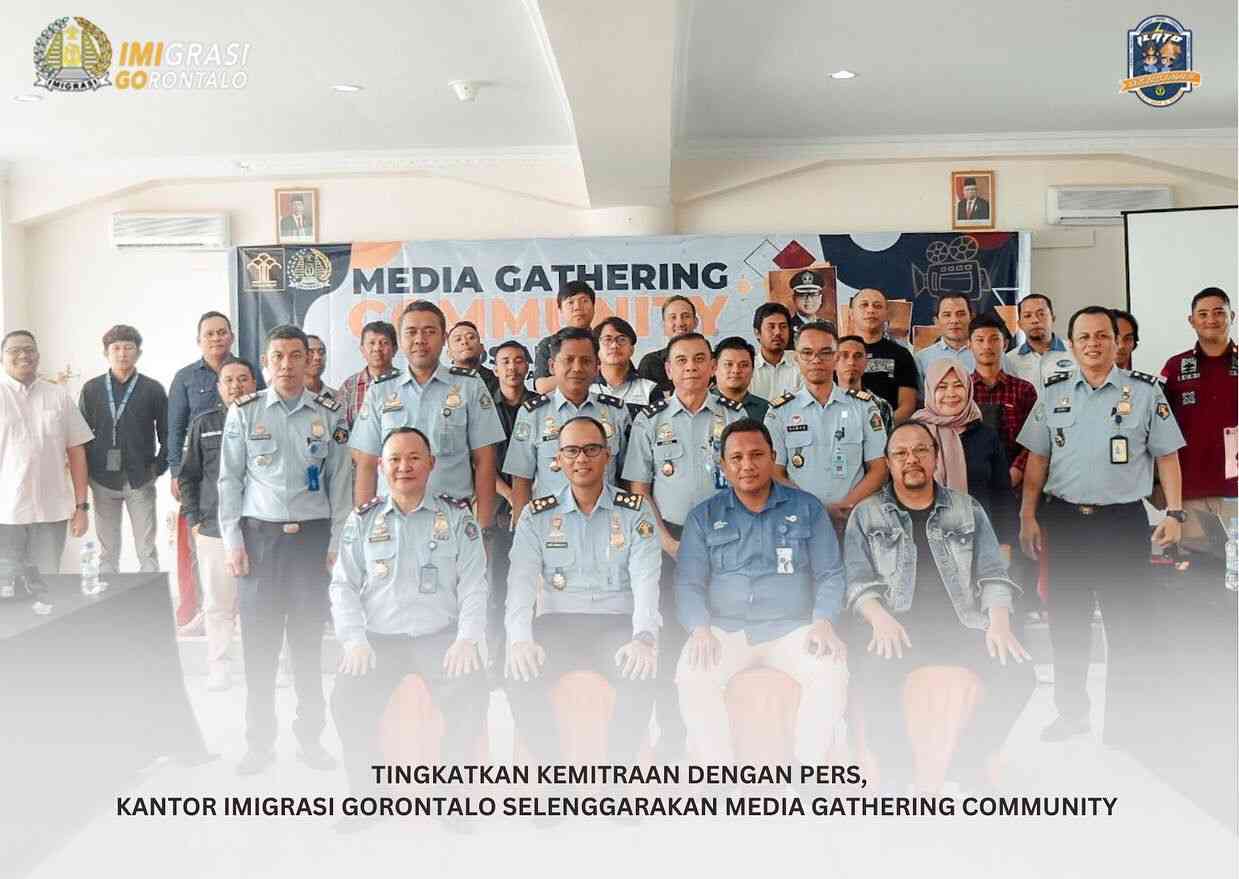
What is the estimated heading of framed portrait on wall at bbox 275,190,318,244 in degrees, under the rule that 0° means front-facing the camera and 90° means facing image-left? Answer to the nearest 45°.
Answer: approximately 0°

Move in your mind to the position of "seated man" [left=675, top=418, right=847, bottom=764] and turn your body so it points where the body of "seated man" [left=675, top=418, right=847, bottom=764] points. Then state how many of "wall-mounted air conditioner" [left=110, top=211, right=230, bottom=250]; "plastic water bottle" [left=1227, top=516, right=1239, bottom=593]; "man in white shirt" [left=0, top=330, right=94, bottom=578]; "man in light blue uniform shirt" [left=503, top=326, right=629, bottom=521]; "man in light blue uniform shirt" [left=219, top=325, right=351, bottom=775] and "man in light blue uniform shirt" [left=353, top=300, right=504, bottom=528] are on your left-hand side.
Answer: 1

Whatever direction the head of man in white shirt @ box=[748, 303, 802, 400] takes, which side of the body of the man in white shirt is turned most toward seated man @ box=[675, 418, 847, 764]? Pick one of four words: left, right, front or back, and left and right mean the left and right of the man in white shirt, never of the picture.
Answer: front

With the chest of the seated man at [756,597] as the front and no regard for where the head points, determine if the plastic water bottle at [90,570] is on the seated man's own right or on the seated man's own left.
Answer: on the seated man's own right

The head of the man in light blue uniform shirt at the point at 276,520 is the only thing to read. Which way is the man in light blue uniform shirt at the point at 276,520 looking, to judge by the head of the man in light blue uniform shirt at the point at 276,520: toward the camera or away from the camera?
toward the camera

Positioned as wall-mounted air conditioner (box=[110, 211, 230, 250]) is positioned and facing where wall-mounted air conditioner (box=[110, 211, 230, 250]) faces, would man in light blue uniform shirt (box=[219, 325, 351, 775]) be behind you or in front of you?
in front

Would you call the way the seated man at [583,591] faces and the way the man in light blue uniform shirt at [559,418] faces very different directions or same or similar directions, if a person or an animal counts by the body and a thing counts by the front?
same or similar directions

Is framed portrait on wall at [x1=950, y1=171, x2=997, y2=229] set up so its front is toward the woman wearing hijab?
yes

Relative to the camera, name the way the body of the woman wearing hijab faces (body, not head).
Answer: toward the camera

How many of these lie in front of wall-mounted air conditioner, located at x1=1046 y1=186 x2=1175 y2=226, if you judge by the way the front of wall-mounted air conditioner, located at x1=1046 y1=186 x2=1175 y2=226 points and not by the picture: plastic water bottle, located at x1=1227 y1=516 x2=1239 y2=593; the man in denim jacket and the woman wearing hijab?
3

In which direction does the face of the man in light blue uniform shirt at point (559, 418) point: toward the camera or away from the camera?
toward the camera

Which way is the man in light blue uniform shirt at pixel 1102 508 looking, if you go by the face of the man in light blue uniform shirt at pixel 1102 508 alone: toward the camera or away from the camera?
toward the camera

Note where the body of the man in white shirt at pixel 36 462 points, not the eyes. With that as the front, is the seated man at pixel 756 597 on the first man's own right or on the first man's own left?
on the first man's own left

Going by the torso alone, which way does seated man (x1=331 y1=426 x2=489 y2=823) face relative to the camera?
toward the camera

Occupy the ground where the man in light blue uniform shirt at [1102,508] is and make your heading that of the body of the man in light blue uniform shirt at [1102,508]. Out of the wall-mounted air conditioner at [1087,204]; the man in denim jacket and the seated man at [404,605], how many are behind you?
1
